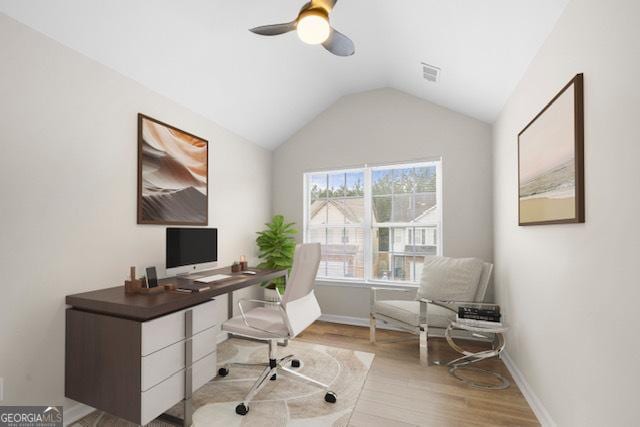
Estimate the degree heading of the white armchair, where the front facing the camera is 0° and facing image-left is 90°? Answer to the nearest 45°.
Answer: approximately 45°

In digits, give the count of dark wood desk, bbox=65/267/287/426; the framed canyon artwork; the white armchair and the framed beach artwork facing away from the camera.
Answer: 0

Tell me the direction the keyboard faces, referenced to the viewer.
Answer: facing the viewer and to the right of the viewer

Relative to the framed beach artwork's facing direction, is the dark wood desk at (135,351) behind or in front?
in front

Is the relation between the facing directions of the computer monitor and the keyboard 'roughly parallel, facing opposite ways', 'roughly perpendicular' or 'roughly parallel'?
roughly parallel

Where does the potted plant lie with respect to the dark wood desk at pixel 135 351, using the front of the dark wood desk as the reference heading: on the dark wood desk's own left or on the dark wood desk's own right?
on the dark wood desk's own left

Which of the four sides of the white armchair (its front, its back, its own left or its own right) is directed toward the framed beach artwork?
left

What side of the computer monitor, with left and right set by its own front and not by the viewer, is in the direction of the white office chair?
front

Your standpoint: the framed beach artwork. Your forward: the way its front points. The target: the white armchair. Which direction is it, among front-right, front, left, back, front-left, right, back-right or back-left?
right

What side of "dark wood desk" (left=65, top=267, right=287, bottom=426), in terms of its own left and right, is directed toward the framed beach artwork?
front

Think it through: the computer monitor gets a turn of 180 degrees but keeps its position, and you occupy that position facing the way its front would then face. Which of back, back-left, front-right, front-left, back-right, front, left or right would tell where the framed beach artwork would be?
back

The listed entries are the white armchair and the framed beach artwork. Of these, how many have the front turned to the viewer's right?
0

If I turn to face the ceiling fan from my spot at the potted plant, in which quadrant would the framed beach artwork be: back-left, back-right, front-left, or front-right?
front-left

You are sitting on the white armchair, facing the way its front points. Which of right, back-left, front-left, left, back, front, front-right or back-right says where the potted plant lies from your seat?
front-right

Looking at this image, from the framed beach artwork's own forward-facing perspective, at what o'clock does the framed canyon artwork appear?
The framed canyon artwork is roughly at 1 o'clock from the framed beach artwork.

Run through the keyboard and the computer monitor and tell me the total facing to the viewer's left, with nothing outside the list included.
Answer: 0
